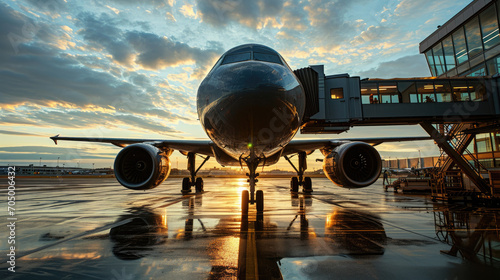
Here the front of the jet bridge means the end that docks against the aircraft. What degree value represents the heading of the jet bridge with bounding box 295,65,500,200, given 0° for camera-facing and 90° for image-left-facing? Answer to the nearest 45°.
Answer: approximately 90°

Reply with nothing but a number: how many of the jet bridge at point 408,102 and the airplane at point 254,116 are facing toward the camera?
1

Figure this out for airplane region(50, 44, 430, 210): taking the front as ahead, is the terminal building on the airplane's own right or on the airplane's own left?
on the airplane's own left

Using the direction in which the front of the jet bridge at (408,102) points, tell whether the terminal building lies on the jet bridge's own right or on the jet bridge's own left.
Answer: on the jet bridge's own right

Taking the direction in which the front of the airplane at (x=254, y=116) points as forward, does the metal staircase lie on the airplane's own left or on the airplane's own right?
on the airplane's own left

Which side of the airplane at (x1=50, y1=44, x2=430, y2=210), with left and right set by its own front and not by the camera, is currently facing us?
front
